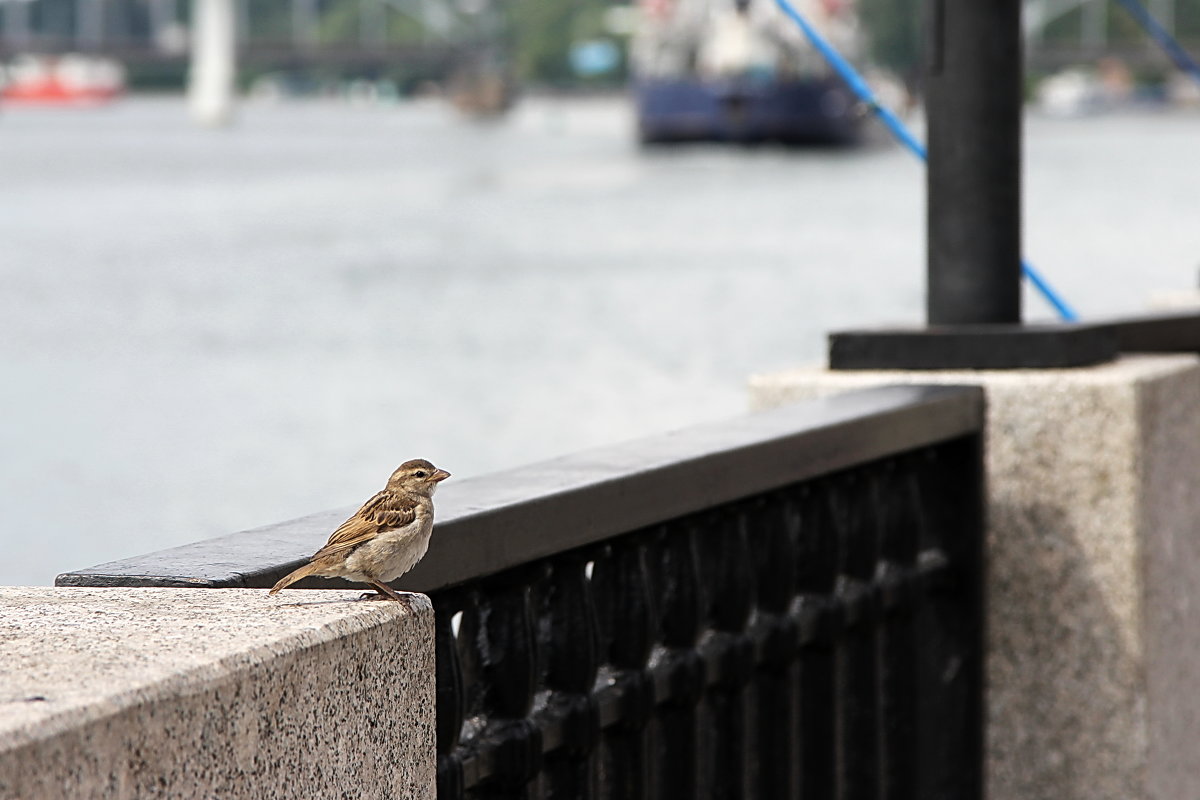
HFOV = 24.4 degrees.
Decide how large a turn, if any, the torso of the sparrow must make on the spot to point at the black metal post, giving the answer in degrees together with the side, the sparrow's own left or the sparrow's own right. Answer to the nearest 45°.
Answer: approximately 45° to the sparrow's own left

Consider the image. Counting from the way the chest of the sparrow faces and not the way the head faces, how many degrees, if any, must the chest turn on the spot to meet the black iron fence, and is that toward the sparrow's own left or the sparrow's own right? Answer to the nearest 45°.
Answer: approximately 45° to the sparrow's own left

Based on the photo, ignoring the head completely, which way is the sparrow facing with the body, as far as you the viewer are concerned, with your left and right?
facing to the right of the viewer

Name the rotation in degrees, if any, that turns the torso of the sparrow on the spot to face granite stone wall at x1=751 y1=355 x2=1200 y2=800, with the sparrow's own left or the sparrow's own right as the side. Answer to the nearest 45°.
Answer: approximately 45° to the sparrow's own left

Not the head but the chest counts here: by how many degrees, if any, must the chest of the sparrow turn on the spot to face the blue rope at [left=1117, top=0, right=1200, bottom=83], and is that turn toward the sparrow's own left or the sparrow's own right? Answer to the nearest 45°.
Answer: approximately 45° to the sparrow's own left

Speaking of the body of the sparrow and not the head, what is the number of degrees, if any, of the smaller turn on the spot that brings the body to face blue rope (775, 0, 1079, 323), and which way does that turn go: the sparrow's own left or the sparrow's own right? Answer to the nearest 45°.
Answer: approximately 90° to the sparrow's own left
